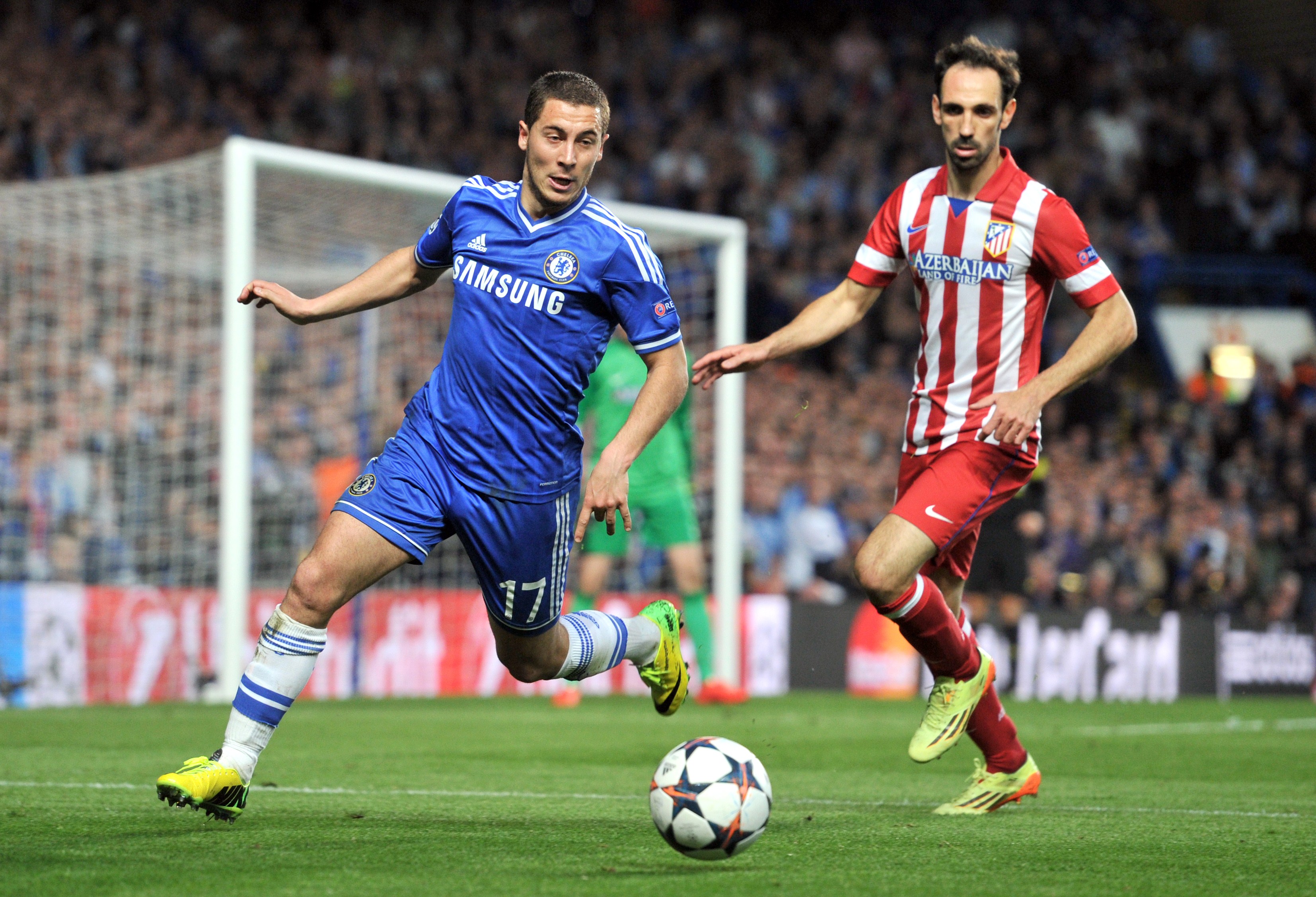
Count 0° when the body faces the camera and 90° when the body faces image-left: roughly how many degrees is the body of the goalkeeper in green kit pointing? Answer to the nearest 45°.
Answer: approximately 0°

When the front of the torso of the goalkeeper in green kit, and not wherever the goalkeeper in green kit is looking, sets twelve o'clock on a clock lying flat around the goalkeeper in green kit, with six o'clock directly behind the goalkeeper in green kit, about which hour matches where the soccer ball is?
The soccer ball is roughly at 12 o'clock from the goalkeeper in green kit.

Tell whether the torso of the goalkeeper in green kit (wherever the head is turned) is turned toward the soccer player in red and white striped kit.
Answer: yes
